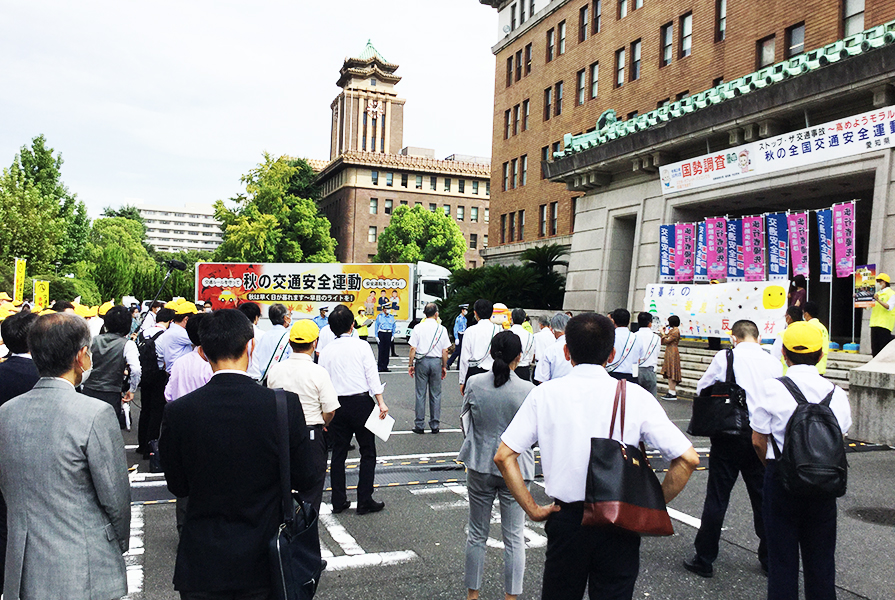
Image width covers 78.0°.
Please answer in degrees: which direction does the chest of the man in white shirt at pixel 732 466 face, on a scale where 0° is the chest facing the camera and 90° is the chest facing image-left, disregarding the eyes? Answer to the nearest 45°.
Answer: approximately 180°

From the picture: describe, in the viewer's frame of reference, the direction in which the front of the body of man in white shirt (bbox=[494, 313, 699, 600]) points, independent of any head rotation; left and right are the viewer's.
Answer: facing away from the viewer

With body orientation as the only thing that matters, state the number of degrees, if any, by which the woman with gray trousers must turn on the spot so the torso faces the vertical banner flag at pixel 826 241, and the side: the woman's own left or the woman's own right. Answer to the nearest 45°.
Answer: approximately 45° to the woman's own right

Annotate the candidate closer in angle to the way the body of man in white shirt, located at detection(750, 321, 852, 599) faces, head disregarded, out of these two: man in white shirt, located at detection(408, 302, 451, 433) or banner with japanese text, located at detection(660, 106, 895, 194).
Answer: the banner with japanese text

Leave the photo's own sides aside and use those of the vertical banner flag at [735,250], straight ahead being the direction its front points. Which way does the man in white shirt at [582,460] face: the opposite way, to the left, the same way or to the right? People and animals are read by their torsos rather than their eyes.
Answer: the opposite way

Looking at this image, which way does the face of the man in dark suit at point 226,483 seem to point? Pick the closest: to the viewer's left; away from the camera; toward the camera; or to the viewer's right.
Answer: away from the camera

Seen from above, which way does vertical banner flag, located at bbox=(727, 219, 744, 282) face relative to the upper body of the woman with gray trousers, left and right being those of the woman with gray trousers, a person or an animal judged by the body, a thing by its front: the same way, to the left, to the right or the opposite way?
the opposite way

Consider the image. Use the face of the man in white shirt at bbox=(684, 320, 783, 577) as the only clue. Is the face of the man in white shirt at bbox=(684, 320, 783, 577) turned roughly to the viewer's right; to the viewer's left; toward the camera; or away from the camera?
away from the camera

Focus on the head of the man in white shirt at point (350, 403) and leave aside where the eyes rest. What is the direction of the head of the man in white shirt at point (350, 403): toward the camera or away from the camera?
away from the camera

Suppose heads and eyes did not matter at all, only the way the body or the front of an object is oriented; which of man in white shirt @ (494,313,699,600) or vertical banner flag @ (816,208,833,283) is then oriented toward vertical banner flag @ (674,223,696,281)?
the man in white shirt

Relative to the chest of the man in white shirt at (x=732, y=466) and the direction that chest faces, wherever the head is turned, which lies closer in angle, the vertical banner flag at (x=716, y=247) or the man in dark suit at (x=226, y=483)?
the vertical banner flag

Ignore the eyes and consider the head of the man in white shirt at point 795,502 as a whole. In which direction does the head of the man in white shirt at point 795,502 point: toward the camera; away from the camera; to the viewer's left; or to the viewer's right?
away from the camera

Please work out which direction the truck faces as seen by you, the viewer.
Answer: facing to the right of the viewer
